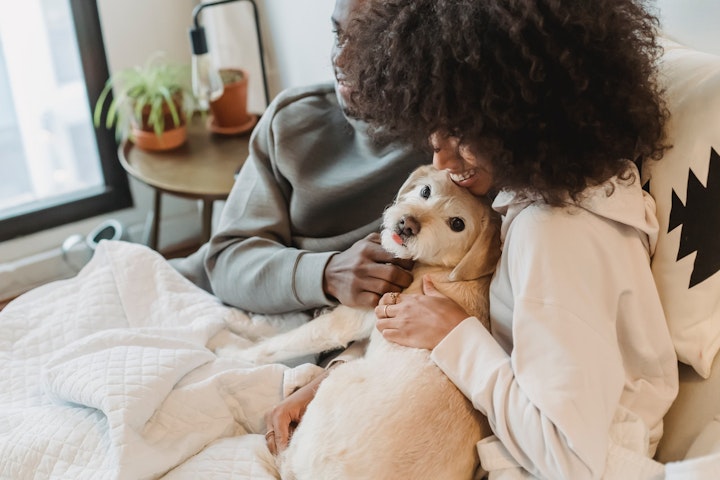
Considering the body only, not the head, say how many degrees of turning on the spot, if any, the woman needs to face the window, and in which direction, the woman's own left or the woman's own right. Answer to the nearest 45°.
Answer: approximately 45° to the woman's own right

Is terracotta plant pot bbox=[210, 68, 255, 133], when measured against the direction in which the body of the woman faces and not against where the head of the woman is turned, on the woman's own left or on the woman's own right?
on the woman's own right

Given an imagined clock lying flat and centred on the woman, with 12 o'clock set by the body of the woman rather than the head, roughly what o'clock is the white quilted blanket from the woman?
The white quilted blanket is roughly at 12 o'clock from the woman.

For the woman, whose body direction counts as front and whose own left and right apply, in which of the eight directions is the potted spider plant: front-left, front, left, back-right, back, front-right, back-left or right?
front-right

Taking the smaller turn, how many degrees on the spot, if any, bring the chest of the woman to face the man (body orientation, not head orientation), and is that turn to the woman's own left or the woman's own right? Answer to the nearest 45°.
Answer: approximately 45° to the woman's own right

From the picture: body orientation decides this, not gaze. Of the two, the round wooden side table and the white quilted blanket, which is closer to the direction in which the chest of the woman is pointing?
the white quilted blanket

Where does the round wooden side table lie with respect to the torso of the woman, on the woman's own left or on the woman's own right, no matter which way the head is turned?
on the woman's own right

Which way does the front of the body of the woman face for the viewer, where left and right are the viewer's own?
facing to the left of the viewer

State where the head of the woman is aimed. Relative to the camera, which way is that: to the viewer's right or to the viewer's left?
to the viewer's left
